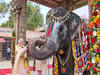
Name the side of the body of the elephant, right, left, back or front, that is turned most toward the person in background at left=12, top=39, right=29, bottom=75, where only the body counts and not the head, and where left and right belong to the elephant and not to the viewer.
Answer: right

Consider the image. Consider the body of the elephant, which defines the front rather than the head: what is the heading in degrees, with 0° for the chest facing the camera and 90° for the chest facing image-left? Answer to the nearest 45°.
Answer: approximately 45°

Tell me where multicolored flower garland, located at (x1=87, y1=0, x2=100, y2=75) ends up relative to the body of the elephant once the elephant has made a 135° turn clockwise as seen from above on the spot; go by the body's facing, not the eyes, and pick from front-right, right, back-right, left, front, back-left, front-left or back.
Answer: back-right
